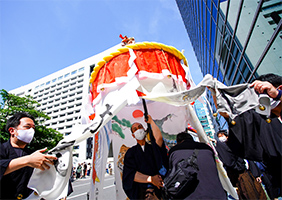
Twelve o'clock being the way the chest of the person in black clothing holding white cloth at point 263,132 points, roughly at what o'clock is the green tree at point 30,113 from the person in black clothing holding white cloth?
The green tree is roughly at 2 o'clock from the person in black clothing holding white cloth.

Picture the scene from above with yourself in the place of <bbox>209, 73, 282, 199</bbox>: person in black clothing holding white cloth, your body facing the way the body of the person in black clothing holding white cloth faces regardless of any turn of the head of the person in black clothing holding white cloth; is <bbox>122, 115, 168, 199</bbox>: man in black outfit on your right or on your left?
on your right

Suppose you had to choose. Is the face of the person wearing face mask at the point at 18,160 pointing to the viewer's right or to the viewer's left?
to the viewer's right

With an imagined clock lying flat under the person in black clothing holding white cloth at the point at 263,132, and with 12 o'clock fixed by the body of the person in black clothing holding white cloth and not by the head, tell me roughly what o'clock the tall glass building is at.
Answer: The tall glass building is roughly at 5 o'clock from the person in black clothing holding white cloth.

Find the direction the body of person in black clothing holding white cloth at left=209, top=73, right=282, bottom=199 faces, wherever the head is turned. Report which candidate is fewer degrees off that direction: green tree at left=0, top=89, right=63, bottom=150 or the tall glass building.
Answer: the green tree

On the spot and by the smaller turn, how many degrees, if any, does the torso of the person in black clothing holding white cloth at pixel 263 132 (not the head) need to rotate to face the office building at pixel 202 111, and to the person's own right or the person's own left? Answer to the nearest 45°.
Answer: approximately 135° to the person's own right

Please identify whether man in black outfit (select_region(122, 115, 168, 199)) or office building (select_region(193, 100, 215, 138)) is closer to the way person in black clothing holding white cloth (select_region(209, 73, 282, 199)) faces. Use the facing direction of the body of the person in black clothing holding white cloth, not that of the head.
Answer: the man in black outfit

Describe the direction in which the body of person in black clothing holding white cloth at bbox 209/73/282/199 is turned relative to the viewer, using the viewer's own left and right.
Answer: facing the viewer and to the left of the viewer
